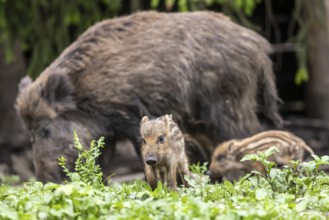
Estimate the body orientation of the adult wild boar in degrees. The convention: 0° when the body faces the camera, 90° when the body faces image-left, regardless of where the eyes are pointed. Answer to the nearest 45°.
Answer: approximately 90°

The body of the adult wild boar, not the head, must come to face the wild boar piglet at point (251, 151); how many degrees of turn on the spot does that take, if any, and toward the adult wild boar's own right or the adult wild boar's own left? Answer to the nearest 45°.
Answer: approximately 135° to the adult wild boar's own left

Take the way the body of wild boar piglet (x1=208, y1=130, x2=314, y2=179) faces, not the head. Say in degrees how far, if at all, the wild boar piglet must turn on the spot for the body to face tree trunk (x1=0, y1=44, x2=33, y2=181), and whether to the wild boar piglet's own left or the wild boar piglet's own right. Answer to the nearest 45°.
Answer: approximately 45° to the wild boar piglet's own right

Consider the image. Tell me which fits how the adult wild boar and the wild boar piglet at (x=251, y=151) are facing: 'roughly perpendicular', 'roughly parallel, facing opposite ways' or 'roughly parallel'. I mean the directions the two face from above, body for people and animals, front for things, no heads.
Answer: roughly parallel

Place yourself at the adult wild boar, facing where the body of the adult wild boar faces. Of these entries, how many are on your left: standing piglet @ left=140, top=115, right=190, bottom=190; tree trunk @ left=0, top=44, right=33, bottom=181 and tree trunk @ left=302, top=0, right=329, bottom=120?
1

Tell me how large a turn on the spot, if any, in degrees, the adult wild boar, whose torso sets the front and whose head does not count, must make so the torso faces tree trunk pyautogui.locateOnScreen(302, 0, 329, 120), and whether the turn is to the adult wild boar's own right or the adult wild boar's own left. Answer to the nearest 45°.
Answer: approximately 135° to the adult wild boar's own right

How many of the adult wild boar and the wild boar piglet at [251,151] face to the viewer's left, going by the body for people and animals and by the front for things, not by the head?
2

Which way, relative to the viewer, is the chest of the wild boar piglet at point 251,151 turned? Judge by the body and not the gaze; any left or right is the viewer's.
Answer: facing to the left of the viewer

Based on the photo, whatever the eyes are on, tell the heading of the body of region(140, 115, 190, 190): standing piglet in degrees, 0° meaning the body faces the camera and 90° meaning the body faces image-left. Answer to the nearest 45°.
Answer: approximately 45°

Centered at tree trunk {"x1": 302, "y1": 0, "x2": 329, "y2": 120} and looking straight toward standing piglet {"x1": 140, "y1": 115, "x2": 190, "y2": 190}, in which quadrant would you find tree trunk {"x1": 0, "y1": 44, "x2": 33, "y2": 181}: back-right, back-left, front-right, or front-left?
front-right
